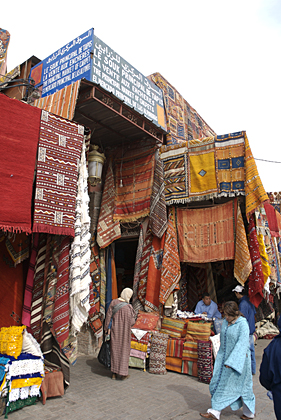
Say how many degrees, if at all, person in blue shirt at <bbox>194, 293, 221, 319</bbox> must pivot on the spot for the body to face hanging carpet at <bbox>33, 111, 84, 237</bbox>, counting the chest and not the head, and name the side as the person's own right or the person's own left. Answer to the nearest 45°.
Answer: approximately 45° to the person's own right

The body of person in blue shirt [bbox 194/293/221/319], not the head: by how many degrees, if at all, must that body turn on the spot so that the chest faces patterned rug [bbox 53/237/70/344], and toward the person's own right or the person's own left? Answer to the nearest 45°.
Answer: approximately 45° to the person's own right

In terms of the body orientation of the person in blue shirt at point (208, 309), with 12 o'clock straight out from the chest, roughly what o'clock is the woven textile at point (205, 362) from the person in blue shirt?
The woven textile is roughly at 12 o'clock from the person in blue shirt.

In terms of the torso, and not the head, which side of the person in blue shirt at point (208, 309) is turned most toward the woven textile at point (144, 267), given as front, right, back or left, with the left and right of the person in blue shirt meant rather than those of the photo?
right

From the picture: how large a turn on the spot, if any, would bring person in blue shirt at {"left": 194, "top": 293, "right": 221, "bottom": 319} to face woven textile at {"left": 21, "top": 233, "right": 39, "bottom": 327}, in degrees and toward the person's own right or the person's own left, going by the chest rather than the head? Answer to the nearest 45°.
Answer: approximately 45° to the person's own right

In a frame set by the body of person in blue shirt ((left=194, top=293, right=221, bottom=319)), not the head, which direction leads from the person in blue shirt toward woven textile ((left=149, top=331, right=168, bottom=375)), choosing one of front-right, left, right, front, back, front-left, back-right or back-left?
front-right

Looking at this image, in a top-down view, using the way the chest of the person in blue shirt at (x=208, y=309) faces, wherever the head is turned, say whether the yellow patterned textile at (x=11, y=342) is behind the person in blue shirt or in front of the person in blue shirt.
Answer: in front

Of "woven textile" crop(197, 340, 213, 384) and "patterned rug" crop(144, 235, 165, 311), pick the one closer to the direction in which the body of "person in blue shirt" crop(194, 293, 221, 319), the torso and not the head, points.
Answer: the woven textile

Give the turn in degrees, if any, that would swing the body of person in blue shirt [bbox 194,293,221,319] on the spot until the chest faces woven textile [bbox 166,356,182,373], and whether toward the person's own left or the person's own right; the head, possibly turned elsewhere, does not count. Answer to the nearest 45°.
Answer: approximately 45° to the person's own right

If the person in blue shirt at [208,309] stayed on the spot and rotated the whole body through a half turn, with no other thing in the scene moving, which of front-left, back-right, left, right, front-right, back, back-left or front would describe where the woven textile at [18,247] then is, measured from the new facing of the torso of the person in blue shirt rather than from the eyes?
back-left

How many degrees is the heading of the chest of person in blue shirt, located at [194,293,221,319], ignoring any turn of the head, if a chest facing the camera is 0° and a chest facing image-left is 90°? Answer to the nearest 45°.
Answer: approximately 0°

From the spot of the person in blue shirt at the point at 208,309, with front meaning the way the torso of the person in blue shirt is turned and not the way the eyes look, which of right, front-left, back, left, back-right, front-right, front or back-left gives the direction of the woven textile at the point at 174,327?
front-right
